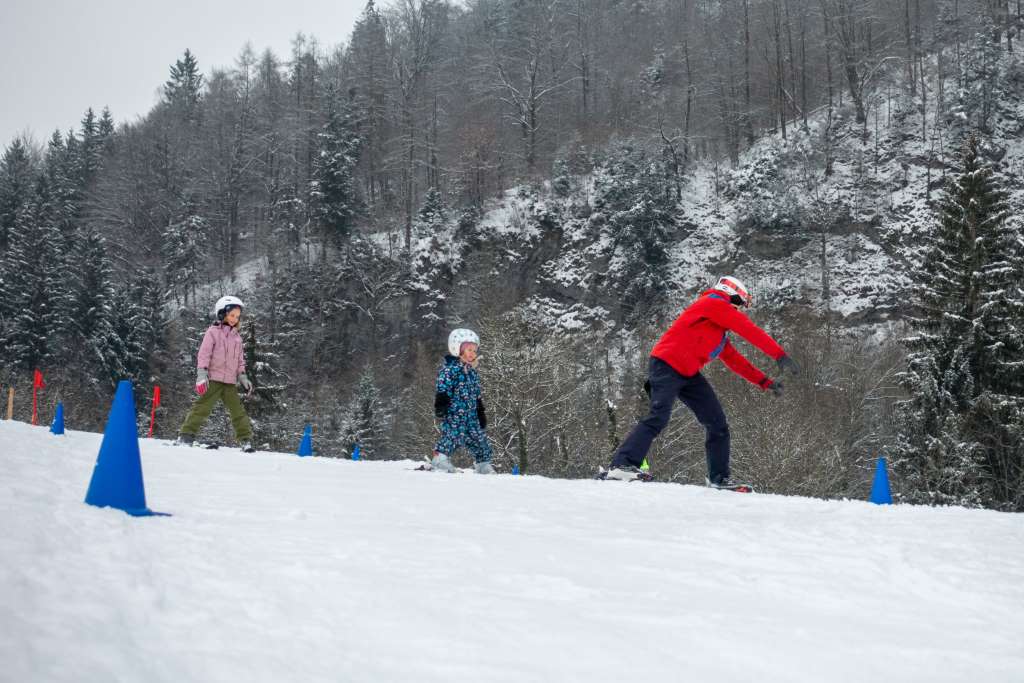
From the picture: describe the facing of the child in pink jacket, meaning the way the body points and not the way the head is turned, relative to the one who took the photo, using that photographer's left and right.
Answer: facing the viewer and to the right of the viewer

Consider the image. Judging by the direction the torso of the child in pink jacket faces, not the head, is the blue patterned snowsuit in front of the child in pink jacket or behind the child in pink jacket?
in front

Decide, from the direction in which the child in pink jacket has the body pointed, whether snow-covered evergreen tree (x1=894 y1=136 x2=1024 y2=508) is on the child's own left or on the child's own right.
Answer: on the child's own left

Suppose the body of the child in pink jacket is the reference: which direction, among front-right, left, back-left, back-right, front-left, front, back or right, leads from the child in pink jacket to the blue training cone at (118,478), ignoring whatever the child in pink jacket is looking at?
front-right

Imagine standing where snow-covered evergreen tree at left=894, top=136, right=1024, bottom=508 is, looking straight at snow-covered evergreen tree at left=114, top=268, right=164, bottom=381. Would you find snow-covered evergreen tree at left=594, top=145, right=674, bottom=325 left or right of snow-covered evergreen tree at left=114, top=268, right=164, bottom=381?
right

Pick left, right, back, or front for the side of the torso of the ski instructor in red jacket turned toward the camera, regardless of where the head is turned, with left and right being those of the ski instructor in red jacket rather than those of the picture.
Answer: right

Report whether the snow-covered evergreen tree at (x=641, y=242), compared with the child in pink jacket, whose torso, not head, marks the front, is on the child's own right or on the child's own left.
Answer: on the child's own left

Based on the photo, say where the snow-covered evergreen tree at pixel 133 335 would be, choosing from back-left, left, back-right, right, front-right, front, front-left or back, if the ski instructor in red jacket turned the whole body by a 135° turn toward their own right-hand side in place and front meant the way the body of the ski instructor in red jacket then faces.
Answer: right

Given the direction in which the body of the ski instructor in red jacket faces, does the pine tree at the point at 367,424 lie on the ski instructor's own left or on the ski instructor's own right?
on the ski instructor's own left

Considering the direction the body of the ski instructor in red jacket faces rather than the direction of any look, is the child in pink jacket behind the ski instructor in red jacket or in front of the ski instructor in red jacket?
behind

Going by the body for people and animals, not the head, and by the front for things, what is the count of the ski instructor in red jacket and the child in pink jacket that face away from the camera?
0
